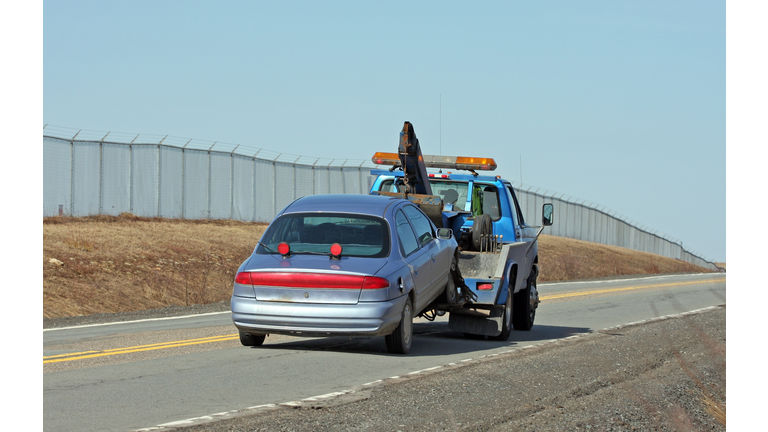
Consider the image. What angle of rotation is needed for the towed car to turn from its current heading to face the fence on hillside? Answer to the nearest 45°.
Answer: approximately 45° to its left

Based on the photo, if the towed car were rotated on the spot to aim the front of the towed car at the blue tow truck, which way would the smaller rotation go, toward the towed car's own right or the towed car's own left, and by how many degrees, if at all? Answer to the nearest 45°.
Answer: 0° — it already faces it

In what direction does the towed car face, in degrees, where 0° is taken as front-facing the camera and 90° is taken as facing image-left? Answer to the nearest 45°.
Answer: approximately 225°

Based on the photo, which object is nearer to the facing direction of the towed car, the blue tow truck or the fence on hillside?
the blue tow truck
